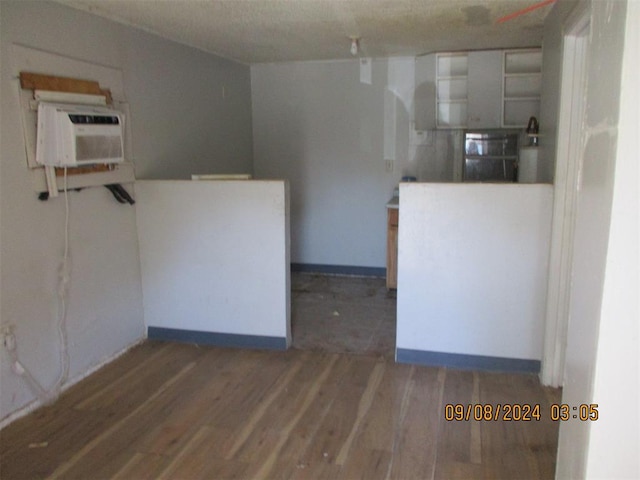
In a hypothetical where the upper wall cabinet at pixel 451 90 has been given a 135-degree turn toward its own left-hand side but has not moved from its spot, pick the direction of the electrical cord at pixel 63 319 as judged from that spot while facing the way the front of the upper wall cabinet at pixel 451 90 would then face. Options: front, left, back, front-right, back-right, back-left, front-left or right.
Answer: back

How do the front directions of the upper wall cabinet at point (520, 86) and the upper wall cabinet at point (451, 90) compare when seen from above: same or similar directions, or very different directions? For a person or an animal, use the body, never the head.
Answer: same or similar directions

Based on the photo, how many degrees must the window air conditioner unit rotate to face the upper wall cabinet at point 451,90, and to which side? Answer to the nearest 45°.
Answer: approximately 45° to its left

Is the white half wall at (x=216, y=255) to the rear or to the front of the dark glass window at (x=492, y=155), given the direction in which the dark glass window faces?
to the front

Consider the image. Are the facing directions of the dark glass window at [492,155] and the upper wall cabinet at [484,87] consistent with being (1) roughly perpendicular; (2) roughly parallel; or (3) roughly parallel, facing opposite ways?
roughly parallel

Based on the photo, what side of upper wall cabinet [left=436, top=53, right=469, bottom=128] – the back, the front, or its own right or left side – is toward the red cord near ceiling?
front

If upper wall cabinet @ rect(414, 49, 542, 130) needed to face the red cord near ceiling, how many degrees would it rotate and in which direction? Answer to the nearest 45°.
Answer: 0° — it already faces it

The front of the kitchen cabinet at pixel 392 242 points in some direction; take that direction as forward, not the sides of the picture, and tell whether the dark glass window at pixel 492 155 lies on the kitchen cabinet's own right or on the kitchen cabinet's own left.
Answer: on the kitchen cabinet's own left

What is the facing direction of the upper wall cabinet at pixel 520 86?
toward the camera

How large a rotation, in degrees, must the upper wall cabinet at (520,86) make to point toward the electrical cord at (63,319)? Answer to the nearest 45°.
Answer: approximately 45° to its right

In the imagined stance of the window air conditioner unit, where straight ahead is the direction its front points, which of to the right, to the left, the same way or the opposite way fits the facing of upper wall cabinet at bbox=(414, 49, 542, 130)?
to the right

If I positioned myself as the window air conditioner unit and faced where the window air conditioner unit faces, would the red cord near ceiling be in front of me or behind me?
in front

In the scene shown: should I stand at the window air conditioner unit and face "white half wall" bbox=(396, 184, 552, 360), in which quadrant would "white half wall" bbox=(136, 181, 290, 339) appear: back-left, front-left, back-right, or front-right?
front-left

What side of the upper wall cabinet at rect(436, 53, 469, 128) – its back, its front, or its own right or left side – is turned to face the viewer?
front

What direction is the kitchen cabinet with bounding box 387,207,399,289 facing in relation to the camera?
toward the camera
